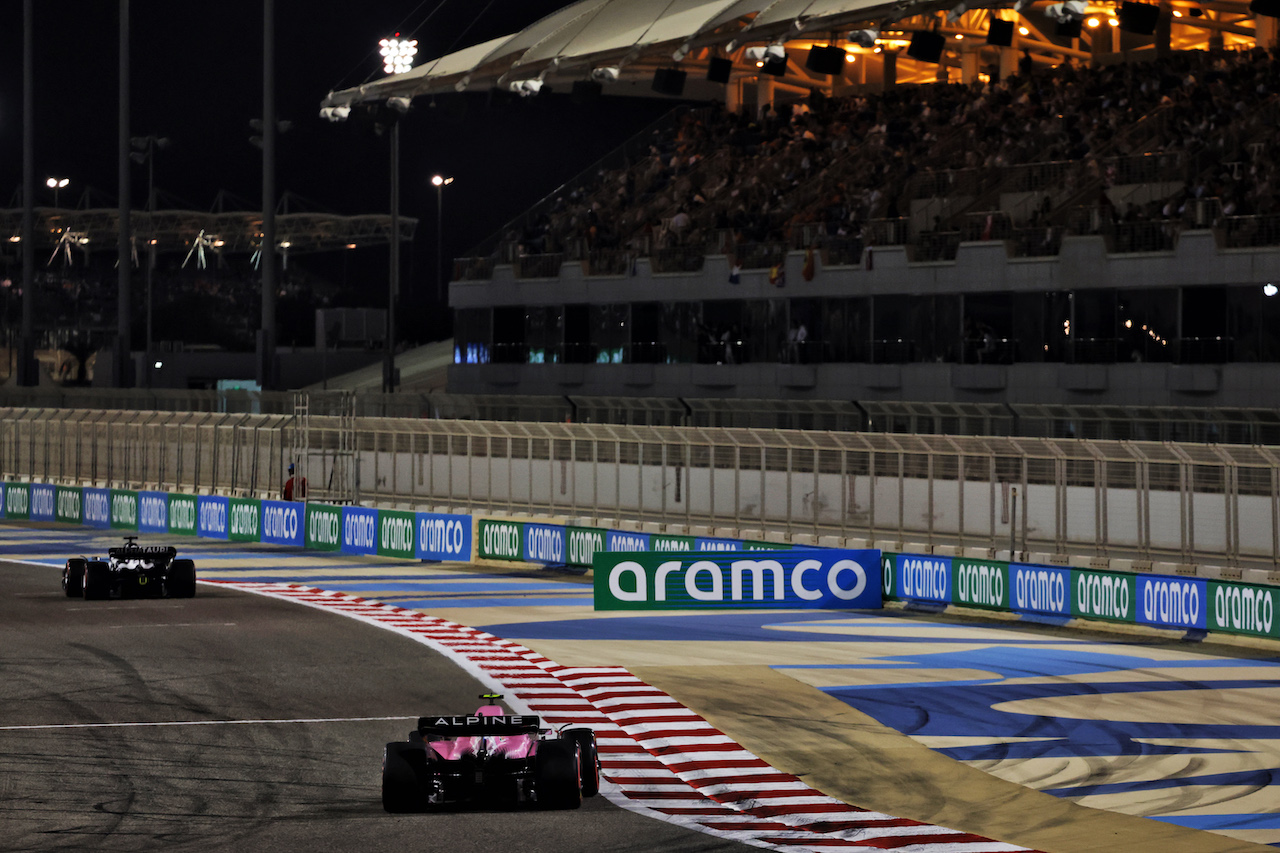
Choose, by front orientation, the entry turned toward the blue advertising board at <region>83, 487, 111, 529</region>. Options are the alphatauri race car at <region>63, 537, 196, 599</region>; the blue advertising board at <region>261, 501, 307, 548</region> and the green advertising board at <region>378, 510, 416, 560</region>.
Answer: the alphatauri race car

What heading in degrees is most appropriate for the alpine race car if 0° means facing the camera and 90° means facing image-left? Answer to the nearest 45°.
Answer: approximately 180°

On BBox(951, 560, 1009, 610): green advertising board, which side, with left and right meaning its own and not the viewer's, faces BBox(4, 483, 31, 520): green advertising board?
right

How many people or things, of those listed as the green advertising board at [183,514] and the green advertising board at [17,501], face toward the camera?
2

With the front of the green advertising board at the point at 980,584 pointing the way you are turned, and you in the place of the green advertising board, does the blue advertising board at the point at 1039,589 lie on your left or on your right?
on your left

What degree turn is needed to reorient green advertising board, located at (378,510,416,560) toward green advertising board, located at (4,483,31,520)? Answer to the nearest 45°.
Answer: approximately 90° to its right

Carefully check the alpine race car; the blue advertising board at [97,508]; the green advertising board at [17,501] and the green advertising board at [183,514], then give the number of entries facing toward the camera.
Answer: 3

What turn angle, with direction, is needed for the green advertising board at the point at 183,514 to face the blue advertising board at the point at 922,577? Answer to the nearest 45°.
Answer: approximately 45° to its left

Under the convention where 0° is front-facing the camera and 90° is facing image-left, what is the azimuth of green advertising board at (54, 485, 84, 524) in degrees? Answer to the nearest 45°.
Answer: approximately 45°

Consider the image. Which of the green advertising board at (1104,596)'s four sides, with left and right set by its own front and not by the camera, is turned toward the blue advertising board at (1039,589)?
right

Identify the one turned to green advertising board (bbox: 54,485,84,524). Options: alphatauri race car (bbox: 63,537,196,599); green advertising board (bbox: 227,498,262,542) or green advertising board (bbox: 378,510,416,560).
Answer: the alphatauri race car

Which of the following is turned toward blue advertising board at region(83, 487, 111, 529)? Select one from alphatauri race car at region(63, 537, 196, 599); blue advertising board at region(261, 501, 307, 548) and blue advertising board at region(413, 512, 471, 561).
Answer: the alphatauri race car

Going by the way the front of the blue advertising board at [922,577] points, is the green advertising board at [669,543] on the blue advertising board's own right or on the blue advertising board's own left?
on the blue advertising board's own right
